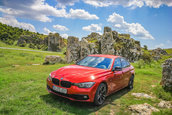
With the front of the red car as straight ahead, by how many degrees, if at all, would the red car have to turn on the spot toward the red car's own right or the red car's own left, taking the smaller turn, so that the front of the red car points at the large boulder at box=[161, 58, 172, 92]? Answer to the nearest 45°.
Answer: approximately 180°

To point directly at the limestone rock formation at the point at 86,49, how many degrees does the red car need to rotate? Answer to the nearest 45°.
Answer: approximately 135° to its right

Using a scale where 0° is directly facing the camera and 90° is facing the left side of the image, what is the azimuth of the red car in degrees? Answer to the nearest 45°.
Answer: approximately 45°

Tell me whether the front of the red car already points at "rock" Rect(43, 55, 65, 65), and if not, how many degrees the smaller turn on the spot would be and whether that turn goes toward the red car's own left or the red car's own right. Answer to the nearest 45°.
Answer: approximately 135° to the red car's own right

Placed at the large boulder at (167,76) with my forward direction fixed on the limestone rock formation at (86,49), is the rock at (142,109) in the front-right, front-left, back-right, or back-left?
back-left

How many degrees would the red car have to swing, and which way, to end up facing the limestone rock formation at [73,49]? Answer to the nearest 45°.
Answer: approximately 135° to its right

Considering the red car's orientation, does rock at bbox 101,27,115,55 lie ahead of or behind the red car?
behind
